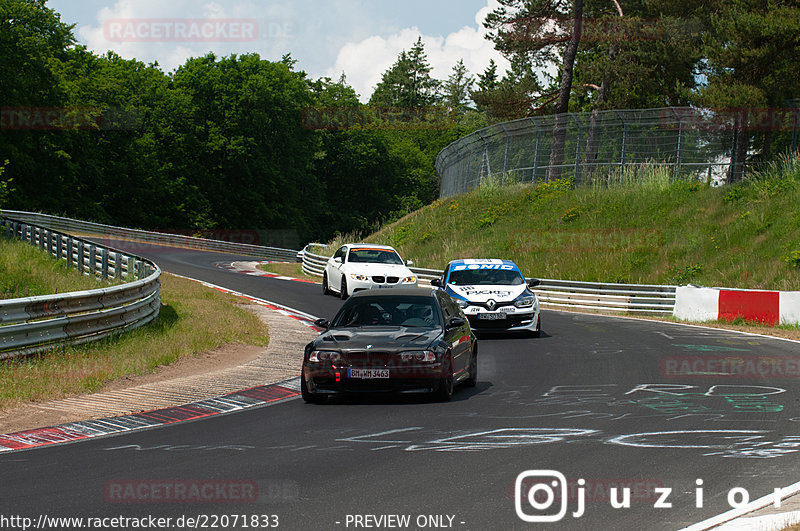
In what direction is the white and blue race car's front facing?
toward the camera

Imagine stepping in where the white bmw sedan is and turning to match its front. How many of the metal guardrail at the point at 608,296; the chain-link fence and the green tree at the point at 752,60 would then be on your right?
0

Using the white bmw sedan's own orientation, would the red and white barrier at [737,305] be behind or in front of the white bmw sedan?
in front

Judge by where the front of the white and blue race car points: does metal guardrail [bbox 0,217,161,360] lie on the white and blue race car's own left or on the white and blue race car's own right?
on the white and blue race car's own right

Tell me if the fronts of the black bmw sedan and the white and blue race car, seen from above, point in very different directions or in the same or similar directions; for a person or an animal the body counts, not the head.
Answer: same or similar directions

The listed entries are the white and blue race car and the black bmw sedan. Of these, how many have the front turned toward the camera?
2

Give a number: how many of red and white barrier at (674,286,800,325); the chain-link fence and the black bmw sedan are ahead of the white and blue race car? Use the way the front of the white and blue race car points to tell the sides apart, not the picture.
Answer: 1

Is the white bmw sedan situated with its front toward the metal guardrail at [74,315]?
no

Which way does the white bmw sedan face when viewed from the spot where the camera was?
facing the viewer and to the right of the viewer

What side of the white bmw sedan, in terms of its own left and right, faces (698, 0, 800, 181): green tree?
left

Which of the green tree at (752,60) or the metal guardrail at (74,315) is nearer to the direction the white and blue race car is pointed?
the metal guardrail

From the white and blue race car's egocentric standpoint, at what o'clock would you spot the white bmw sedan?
The white bmw sedan is roughly at 5 o'clock from the white and blue race car.

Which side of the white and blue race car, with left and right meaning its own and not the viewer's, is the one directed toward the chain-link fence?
back

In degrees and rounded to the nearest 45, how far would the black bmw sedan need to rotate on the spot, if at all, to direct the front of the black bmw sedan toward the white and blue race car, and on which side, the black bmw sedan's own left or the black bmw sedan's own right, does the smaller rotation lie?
approximately 180°

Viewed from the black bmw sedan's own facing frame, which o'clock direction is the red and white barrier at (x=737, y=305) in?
The red and white barrier is roughly at 7 o'clock from the black bmw sedan.

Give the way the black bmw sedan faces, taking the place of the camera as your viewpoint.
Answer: facing the viewer

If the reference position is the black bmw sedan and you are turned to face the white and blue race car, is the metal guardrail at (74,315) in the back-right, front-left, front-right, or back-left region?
front-left

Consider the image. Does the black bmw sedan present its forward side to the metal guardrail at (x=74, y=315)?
no

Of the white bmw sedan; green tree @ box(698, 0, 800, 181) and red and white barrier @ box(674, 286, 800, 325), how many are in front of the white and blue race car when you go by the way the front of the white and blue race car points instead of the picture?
0

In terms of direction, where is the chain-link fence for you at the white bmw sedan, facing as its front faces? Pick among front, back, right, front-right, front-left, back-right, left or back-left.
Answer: left

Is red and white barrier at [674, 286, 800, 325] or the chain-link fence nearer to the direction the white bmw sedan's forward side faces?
the red and white barrier
